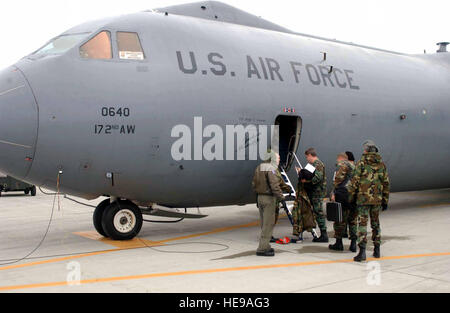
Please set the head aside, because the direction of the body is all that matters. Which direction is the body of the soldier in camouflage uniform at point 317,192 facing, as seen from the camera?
to the viewer's left

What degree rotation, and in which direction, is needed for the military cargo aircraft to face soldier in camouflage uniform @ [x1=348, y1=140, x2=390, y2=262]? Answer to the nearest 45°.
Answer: approximately 90° to its left

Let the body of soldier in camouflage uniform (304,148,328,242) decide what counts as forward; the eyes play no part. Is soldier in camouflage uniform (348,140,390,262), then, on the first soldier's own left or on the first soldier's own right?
on the first soldier's own left

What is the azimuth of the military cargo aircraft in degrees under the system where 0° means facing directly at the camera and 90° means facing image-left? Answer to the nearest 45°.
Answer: approximately 45°

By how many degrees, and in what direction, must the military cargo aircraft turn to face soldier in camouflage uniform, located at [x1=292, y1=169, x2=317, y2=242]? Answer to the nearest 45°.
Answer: approximately 135° to its left

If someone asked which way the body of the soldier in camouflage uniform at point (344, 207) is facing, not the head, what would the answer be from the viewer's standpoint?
to the viewer's left
